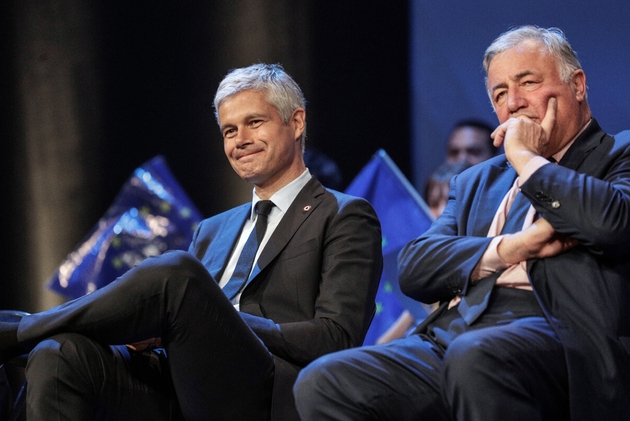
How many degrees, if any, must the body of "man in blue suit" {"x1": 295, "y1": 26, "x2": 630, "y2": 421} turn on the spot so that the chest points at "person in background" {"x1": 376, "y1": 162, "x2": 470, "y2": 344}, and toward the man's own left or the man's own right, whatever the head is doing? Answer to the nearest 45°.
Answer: approximately 135° to the man's own right

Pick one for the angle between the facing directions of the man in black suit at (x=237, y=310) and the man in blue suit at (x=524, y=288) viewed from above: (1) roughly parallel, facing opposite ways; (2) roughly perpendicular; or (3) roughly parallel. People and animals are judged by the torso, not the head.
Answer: roughly parallel

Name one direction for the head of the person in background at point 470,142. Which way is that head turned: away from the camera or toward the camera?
toward the camera

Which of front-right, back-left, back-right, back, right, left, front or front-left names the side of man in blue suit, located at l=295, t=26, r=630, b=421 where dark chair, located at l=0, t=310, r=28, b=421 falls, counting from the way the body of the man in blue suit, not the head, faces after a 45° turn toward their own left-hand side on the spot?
right

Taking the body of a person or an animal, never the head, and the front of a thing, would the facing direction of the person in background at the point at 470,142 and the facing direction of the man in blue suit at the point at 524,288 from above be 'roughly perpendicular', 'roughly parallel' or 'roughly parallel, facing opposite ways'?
roughly parallel

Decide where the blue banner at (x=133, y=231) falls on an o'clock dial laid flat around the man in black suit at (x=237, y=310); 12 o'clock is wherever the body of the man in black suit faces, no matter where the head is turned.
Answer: The blue banner is roughly at 4 o'clock from the man in black suit.

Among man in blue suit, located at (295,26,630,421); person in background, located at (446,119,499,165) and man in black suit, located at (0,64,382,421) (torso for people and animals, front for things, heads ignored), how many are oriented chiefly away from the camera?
0

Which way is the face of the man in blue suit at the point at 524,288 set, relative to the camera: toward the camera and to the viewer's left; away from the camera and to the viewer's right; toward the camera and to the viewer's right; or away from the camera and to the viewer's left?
toward the camera and to the viewer's left

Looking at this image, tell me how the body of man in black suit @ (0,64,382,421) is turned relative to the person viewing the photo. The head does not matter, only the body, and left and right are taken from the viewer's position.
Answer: facing the viewer and to the left of the viewer

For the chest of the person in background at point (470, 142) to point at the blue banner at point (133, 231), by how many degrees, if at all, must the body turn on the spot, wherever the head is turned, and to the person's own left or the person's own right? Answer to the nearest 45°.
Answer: approximately 45° to the person's own right

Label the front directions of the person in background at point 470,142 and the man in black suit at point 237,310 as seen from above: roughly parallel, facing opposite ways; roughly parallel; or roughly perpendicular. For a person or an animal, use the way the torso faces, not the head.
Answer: roughly parallel

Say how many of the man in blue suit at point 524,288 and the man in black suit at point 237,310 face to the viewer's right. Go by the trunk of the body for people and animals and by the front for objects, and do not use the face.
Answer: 0

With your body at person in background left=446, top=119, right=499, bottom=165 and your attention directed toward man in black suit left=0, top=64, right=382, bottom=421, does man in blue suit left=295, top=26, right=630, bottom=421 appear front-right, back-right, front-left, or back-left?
front-left

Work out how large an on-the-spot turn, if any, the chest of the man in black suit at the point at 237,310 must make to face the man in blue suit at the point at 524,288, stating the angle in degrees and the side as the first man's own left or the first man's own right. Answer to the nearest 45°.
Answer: approximately 90° to the first man's own left

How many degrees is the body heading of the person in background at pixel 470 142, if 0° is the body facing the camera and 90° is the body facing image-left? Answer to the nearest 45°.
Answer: approximately 45°
